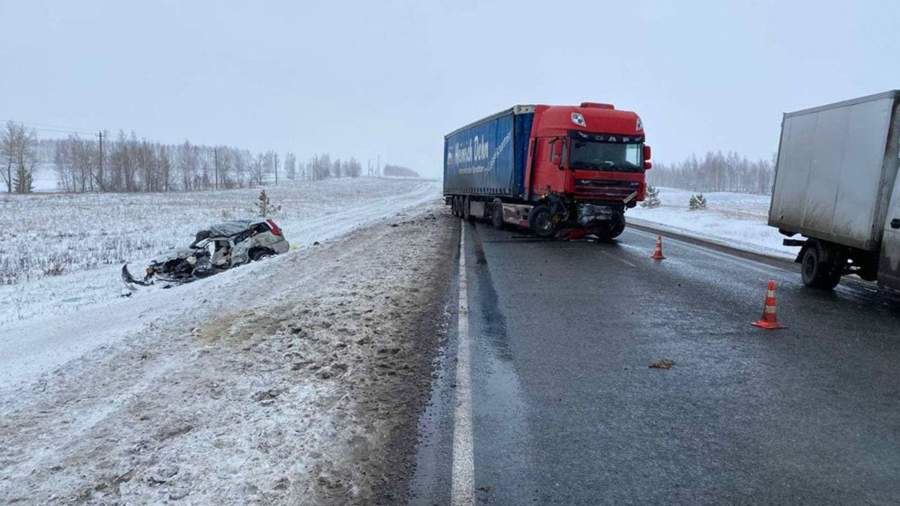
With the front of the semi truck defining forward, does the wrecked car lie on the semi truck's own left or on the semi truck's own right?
on the semi truck's own right

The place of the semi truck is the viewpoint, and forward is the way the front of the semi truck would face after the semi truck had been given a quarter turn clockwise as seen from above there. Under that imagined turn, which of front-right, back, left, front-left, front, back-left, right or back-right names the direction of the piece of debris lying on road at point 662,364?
front-left

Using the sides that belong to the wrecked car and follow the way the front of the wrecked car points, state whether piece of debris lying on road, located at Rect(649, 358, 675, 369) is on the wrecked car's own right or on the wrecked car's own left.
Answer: on the wrecked car's own left

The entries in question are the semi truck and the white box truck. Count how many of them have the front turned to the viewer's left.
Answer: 0

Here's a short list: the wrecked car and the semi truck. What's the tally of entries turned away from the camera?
0

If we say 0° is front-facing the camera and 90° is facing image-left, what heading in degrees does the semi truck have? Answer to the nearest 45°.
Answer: approximately 315°
